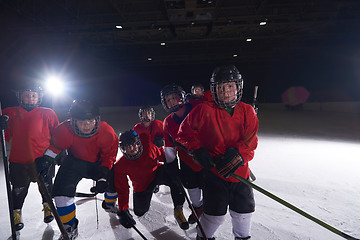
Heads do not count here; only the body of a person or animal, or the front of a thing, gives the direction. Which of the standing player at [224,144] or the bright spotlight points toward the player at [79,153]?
the bright spotlight

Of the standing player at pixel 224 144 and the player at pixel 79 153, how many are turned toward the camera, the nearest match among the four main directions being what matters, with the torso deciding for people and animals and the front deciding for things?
2

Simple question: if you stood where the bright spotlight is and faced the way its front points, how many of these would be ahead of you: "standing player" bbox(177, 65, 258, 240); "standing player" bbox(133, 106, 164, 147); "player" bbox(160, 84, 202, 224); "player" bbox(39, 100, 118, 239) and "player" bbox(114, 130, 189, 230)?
5

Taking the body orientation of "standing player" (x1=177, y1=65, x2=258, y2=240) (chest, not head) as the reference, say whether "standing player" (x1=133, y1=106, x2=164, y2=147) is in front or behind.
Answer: behind

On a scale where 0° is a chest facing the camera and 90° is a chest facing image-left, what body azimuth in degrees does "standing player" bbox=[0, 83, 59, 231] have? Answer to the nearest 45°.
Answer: approximately 0°

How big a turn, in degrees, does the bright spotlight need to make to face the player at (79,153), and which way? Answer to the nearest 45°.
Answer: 0° — it already faces them
